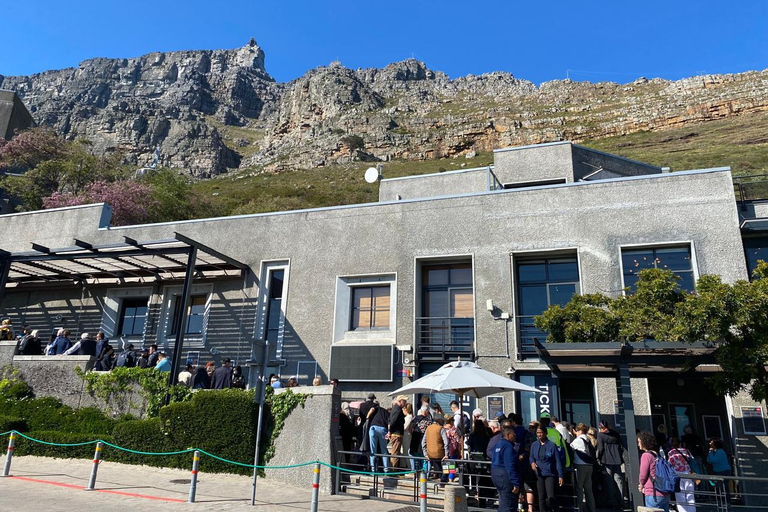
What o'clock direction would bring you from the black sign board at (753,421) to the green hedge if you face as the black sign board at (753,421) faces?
The green hedge is roughly at 2 o'clock from the black sign board.

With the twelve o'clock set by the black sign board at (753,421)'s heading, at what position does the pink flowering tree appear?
The pink flowering tree is roughly at 3 o'clock from the black sign board.
